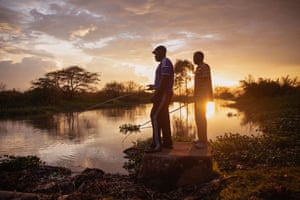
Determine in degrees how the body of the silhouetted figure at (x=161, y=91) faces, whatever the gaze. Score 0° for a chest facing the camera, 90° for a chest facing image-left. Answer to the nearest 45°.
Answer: approximately 90°

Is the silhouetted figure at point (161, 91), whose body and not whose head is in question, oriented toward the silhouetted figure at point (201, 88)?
no
